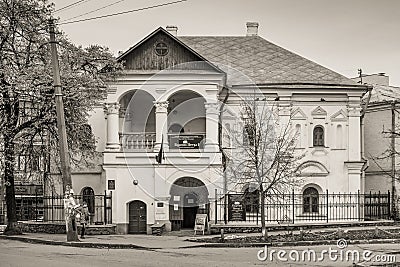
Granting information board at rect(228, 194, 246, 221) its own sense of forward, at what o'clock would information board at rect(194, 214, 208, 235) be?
information board at rect(194, 214, 208, 235) is roughly at 1 o'clock from information board at rect(228, 194, 246, 221).

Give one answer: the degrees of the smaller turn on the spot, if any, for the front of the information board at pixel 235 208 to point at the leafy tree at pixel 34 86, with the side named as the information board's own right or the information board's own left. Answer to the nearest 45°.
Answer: approximately 45° to the information board's own right

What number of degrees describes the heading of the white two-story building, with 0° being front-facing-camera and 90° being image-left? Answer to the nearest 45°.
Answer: approximately 0°

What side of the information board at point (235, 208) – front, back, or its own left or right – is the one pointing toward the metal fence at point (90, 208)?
right
